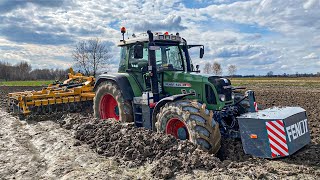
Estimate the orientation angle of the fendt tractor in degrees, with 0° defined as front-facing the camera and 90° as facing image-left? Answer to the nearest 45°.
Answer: approximately 315°

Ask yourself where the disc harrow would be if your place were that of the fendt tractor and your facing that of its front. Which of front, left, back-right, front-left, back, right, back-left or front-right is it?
back
